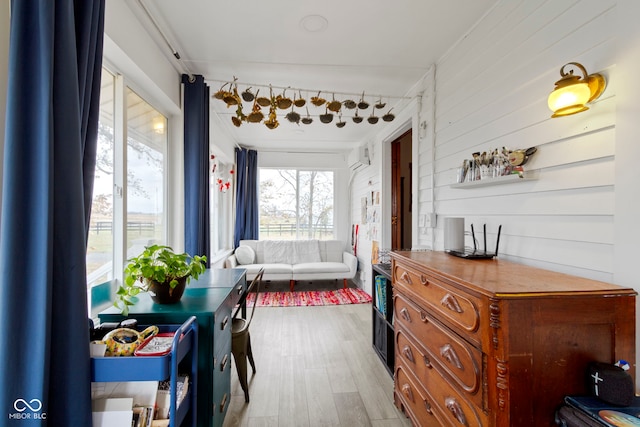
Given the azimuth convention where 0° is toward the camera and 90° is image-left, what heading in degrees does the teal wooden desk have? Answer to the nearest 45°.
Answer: approximately 270°

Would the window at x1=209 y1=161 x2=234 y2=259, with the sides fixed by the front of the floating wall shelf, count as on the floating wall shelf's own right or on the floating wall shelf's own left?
on the floating wall shelf's own right

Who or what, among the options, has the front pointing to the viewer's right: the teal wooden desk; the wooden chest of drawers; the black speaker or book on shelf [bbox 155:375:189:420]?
the teal wooden desk

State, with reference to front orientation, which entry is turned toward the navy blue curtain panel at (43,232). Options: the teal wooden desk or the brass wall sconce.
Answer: the brass wall sconce

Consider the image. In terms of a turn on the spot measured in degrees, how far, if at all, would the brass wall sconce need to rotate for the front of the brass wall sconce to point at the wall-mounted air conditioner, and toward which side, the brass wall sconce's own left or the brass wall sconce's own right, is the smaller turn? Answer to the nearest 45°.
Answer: approximately 90° to the brass wall sconce's own right

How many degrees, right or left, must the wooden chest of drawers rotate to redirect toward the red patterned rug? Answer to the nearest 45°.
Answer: approximately 90° to its right

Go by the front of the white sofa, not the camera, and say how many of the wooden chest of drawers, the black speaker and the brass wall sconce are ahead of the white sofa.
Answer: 3

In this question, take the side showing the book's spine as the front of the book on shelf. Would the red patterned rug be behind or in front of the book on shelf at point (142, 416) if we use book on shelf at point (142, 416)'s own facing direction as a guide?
behind

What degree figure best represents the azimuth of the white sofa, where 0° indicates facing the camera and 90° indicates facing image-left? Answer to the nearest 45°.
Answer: approximately 0°

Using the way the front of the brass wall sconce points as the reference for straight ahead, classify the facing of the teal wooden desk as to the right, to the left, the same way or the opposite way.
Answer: the opposite way

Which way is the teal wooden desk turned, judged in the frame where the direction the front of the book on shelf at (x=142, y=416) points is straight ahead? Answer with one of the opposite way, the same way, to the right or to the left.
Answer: to the left
